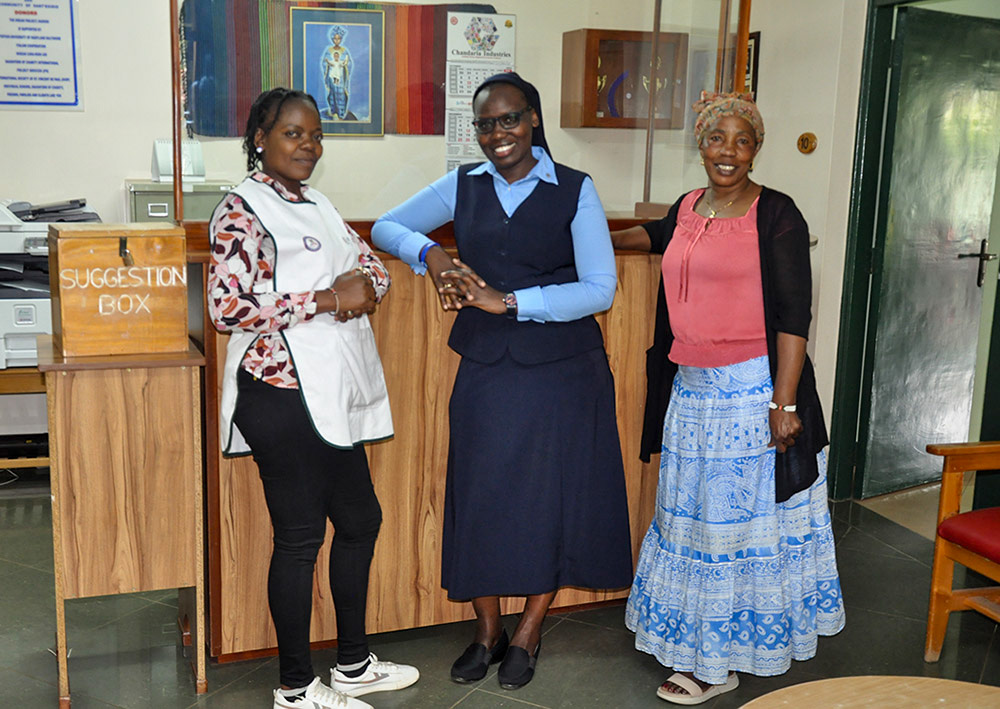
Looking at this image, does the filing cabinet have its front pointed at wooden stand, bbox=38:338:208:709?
yes

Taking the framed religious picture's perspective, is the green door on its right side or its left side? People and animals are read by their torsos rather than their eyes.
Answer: on its left

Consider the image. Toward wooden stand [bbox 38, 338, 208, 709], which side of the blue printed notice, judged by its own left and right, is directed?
front

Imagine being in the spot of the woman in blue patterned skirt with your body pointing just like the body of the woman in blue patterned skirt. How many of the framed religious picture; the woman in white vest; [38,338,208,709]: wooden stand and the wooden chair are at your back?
1

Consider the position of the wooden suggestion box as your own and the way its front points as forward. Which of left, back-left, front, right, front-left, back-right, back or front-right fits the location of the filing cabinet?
back

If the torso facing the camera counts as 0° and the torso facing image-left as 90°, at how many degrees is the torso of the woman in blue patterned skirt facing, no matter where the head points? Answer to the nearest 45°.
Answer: approximately 45°

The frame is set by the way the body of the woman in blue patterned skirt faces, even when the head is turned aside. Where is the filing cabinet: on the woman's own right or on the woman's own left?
on the woman's own right

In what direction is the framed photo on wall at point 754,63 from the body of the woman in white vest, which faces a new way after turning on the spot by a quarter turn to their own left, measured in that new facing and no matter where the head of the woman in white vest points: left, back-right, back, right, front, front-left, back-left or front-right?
front
